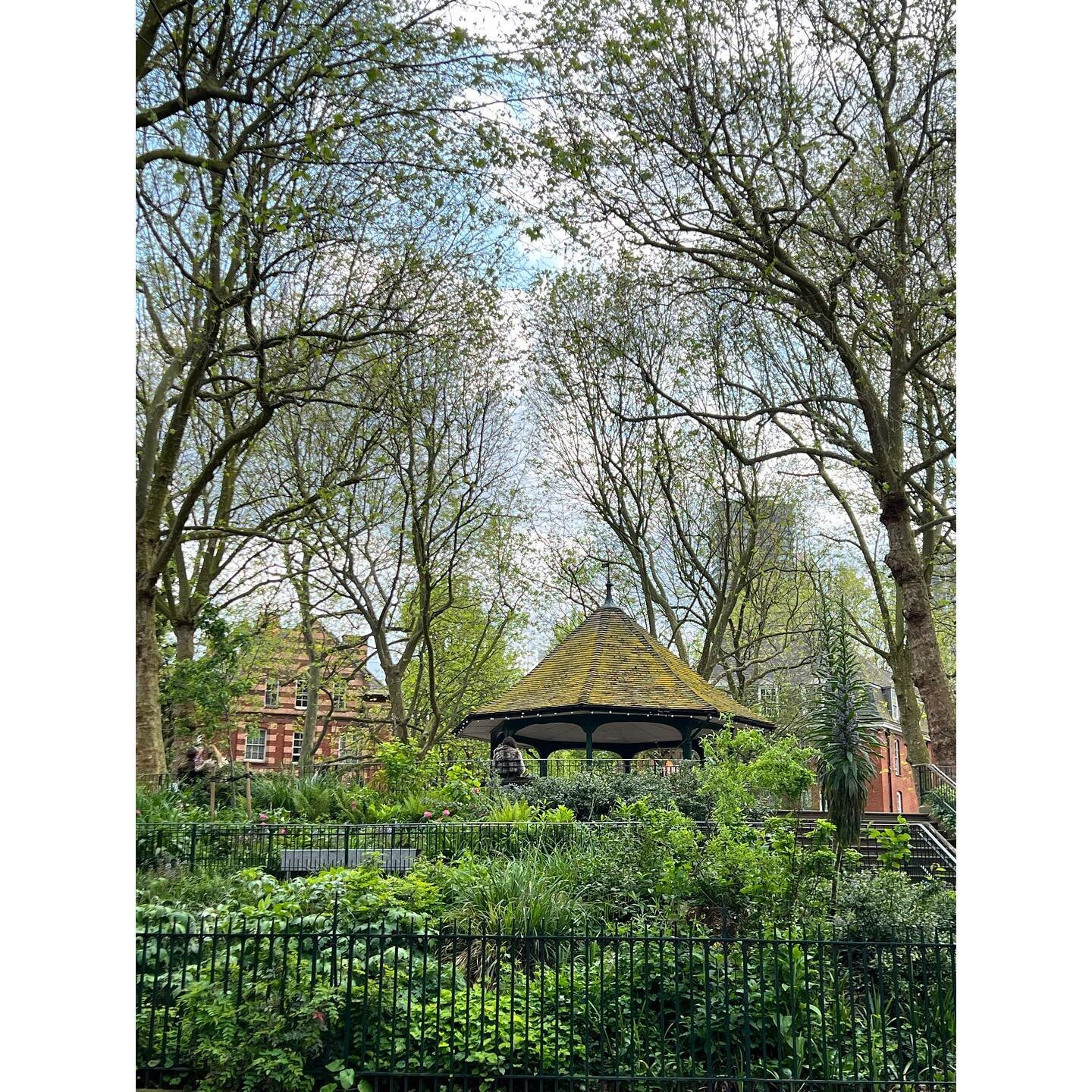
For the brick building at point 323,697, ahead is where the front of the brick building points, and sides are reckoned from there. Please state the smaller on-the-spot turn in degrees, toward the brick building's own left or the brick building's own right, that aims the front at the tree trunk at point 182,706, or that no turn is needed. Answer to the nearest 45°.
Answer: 0° — it already faces it

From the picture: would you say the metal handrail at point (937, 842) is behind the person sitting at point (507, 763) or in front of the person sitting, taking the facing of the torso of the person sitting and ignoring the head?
behind

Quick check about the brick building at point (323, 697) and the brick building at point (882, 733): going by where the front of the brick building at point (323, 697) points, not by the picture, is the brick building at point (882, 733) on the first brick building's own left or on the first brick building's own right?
on the first brick building's own left

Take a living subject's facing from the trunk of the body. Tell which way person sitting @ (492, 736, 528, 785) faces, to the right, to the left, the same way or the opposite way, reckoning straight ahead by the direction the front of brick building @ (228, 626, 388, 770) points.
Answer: the opposite way

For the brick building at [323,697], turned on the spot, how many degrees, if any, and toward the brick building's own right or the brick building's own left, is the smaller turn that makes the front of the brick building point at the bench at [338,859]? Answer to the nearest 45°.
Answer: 0° — it already faces it

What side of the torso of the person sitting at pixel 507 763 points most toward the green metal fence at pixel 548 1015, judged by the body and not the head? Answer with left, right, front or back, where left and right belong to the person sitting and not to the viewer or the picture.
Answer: back

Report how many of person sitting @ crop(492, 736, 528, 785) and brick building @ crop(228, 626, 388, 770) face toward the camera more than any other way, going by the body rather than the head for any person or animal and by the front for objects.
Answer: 1

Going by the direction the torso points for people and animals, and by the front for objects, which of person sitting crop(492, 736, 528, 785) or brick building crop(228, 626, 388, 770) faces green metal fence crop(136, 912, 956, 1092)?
the brick building

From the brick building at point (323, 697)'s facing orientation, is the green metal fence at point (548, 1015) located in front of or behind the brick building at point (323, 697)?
in front

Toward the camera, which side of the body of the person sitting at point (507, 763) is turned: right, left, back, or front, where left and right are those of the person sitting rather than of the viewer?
back
